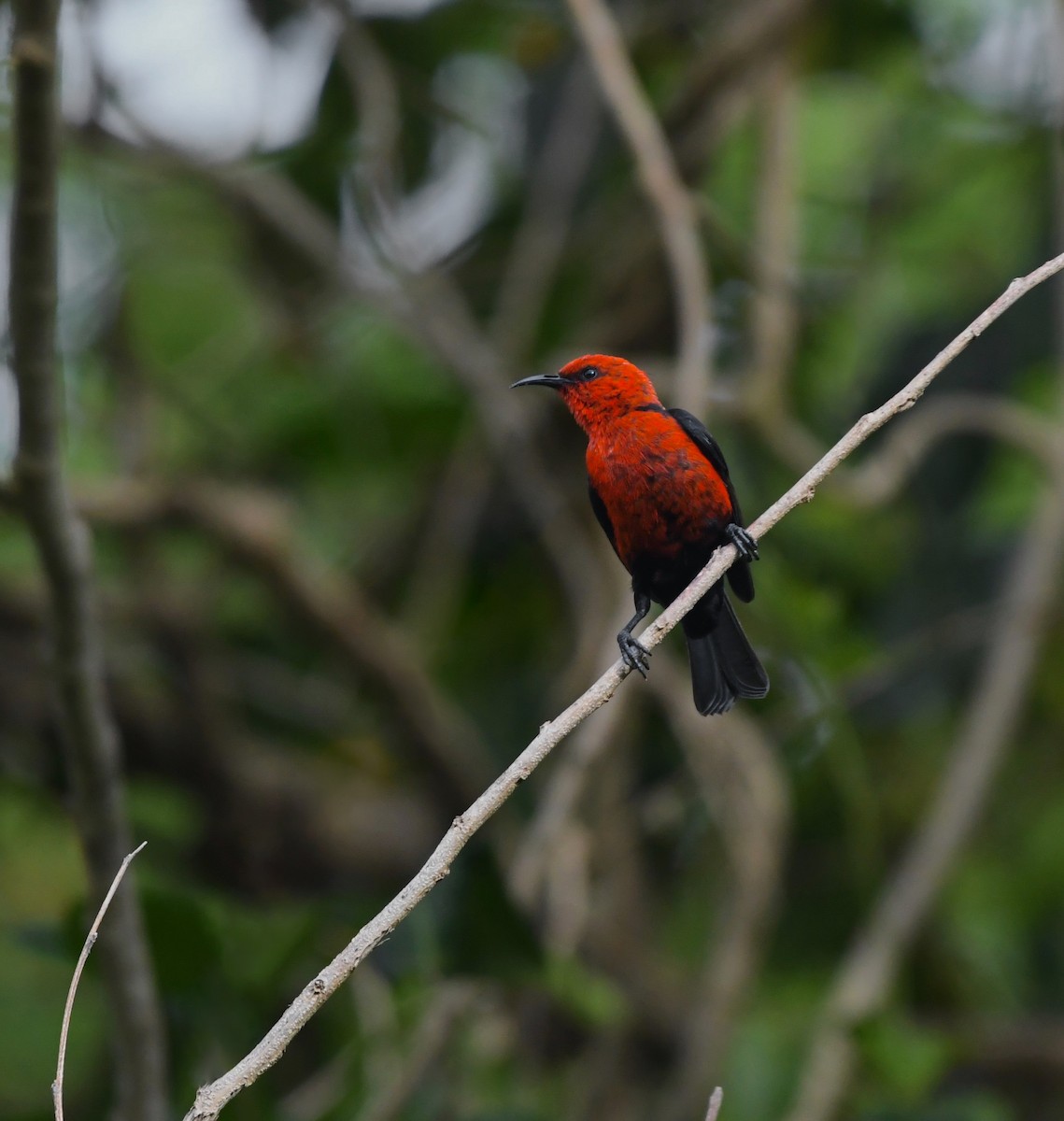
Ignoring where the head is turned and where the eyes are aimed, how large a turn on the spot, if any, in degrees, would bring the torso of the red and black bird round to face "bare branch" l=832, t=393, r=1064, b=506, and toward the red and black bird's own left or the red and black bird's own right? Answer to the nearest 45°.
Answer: approximately 180°

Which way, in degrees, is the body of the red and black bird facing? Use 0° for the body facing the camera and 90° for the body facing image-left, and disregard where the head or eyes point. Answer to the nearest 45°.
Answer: approximately 45°
